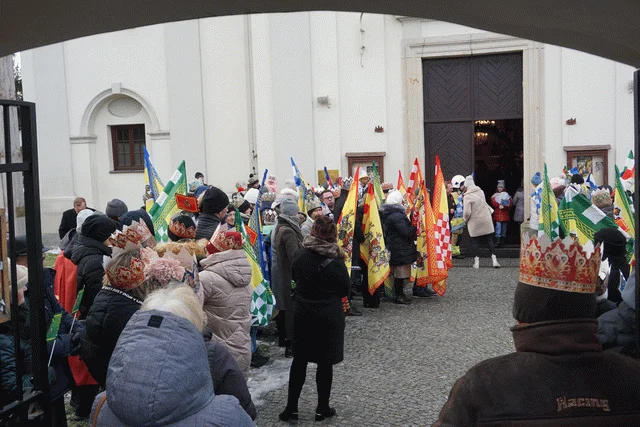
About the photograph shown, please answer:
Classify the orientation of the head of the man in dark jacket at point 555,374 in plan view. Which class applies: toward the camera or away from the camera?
away from the camera

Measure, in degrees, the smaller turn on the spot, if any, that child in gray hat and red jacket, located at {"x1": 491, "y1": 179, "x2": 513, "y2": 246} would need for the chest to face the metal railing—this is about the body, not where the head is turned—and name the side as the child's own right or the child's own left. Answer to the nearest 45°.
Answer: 0° — they already face it

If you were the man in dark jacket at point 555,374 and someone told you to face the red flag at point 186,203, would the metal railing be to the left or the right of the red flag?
left

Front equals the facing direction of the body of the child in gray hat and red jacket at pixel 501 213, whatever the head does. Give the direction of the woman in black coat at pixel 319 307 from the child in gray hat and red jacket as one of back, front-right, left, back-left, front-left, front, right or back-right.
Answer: front

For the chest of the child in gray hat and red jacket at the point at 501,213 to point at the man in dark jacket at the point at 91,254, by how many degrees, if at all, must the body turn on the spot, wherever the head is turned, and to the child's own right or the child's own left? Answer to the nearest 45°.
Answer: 0° — they already face them

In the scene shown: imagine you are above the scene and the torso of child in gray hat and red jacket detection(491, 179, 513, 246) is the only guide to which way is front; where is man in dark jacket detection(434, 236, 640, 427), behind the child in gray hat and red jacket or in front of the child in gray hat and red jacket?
in front

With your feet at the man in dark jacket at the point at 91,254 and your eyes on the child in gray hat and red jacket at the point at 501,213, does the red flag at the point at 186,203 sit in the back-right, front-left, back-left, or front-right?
front-left

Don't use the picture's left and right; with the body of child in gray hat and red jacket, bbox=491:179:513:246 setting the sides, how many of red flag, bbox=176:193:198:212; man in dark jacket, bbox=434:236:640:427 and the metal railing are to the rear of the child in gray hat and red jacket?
0

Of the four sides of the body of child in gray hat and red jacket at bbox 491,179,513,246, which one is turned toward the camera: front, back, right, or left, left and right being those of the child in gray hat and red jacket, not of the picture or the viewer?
front

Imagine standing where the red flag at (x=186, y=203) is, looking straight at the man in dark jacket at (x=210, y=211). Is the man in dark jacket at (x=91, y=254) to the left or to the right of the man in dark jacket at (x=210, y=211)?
right

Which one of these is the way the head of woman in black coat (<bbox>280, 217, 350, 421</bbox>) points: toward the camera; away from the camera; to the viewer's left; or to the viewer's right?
away from the camera
